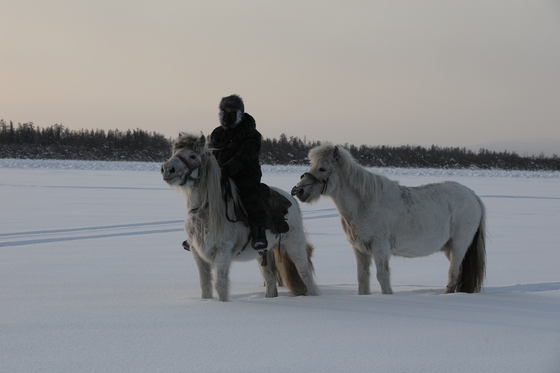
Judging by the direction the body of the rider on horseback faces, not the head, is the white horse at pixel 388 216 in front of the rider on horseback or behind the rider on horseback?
behind

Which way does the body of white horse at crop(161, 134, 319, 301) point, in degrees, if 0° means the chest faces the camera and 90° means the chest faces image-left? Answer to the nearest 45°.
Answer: approximately 45°

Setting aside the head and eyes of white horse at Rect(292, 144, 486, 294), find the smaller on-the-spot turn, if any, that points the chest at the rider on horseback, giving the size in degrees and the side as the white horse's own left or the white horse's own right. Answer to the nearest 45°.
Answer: approximately 45° to the white horse's own left

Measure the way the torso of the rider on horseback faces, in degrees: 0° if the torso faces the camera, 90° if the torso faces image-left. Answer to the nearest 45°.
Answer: approximately 45°

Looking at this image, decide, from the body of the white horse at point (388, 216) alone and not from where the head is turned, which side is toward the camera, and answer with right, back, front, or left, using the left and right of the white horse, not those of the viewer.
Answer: left

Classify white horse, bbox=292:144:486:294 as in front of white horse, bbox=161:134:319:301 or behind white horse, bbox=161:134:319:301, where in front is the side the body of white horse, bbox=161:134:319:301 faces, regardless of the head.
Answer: behind

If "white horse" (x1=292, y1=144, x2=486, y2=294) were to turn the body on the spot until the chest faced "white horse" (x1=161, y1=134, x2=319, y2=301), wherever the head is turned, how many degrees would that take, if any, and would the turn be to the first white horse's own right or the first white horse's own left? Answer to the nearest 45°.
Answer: approximately 45° to the first white horse's own left
